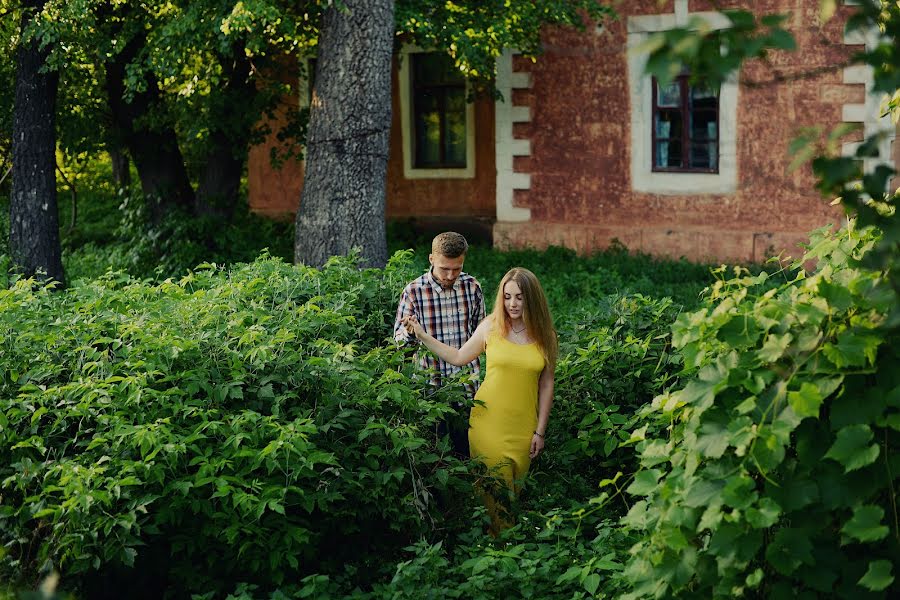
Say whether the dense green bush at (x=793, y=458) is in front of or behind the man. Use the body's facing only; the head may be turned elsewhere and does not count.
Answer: in front

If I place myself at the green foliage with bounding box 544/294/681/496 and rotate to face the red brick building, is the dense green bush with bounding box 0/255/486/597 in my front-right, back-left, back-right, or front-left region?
back-left

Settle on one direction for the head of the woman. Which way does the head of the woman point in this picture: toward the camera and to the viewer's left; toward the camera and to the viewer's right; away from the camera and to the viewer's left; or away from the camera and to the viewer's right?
toward the camera and to the viewer's left

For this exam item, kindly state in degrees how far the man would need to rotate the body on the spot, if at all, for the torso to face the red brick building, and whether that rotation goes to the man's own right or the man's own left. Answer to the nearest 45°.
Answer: approximately 180°

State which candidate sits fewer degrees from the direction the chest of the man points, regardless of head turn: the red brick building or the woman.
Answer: the woman

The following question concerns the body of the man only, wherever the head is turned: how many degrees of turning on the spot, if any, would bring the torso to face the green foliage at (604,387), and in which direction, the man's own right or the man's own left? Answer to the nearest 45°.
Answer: approximately 90° to the man's own left

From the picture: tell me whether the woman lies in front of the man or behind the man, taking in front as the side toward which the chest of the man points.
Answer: in front

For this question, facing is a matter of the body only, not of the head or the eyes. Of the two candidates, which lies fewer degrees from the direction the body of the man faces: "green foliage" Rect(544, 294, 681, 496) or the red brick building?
the green foliage

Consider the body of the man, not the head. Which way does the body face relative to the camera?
toward the camera

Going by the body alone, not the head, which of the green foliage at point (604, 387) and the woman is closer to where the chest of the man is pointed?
the woman

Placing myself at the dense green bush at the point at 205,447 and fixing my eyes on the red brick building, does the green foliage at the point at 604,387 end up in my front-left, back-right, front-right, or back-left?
front-right
